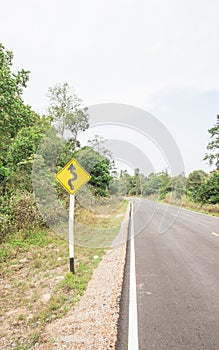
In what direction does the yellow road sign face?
toward the camera

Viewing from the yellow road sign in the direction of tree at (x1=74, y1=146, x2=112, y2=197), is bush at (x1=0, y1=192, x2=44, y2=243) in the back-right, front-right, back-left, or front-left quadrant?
front-left

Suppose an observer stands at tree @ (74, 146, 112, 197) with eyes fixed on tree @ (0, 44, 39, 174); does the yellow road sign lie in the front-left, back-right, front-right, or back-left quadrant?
front-left

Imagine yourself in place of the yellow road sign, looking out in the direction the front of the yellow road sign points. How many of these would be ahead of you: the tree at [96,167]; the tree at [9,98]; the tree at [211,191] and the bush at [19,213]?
0

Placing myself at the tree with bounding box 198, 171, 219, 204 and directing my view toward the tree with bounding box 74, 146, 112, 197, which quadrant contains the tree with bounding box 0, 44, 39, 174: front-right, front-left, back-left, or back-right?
front-left

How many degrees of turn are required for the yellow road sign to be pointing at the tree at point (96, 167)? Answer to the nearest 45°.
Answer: approximately 180°

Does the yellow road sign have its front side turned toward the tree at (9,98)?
no

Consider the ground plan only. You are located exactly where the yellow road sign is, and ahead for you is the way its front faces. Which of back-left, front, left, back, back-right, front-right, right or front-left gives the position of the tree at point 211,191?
back-left

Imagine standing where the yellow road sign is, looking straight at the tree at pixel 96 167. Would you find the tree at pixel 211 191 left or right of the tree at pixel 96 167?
right

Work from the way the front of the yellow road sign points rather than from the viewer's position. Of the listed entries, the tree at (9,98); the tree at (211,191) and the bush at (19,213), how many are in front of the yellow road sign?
0

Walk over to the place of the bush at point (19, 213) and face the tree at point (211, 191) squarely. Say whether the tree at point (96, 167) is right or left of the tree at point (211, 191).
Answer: left

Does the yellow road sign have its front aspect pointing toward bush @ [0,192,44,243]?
no

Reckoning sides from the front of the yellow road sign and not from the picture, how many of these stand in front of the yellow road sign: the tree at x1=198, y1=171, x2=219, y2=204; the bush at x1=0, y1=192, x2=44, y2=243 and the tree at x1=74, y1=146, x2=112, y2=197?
0
